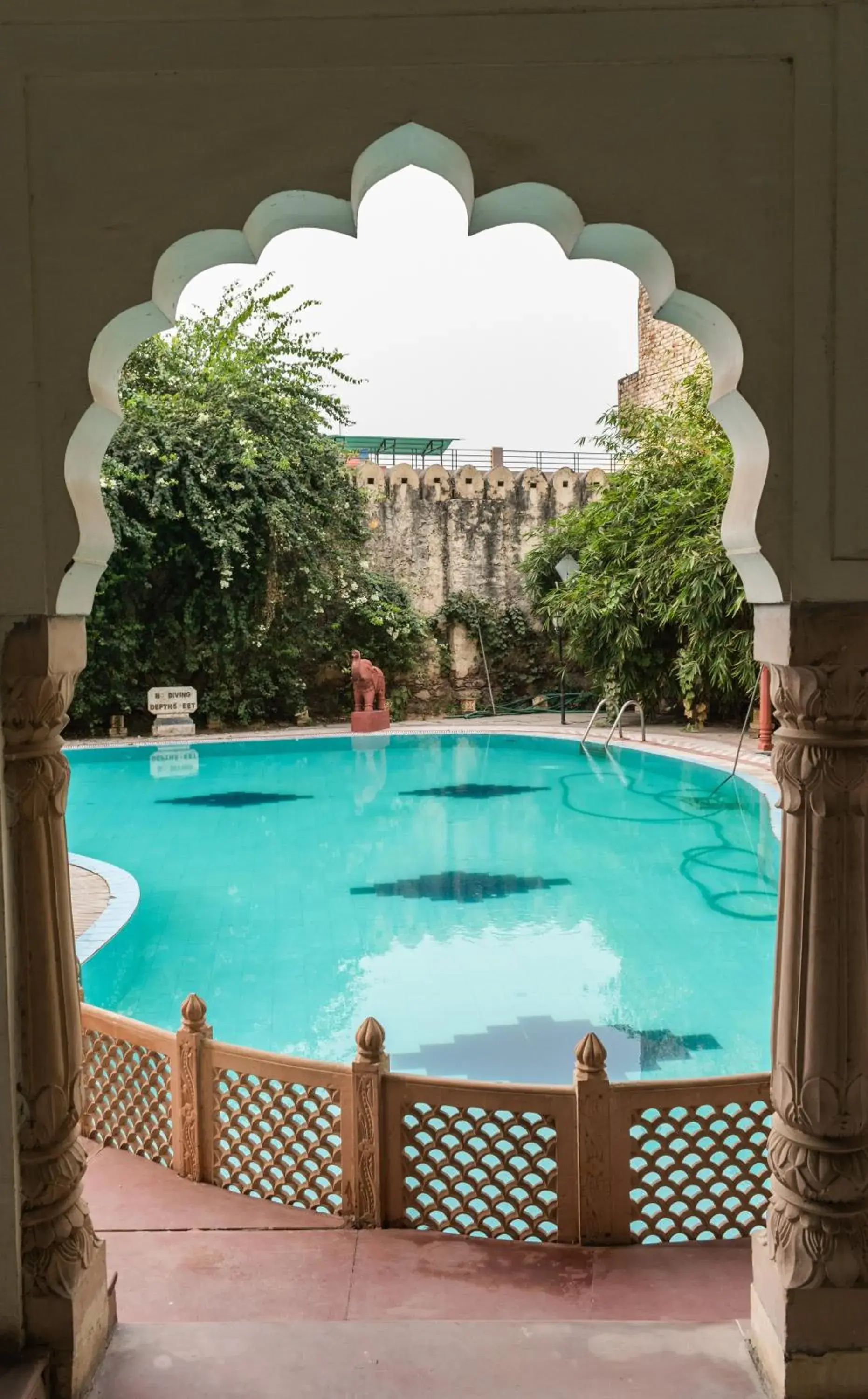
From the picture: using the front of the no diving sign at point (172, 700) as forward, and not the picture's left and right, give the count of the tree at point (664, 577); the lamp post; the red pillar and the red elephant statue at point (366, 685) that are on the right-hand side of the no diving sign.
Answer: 0

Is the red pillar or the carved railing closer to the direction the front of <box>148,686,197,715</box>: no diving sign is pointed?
the carved railing

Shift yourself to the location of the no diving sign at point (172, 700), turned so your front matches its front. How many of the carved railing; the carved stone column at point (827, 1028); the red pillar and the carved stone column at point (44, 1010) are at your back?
0

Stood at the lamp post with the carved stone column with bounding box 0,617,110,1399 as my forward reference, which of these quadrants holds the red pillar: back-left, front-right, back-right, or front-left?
front-left

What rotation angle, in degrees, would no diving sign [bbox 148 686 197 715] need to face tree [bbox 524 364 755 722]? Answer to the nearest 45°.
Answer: approximately 90° to its left

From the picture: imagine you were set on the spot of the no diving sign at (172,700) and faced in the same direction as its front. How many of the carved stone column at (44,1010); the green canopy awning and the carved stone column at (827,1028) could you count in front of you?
2

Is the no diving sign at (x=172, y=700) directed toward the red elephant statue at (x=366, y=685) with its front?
no

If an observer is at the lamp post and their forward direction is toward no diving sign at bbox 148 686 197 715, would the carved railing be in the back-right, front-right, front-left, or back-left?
front-left

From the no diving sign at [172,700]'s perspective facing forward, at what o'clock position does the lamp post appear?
The lamp post is roughly at 9 o'clock from the no diving sign.

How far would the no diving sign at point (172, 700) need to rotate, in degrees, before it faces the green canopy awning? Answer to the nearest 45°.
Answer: approximately 135° to its left

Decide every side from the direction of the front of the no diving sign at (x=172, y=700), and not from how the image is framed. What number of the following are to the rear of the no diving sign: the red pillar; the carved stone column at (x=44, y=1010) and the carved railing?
0

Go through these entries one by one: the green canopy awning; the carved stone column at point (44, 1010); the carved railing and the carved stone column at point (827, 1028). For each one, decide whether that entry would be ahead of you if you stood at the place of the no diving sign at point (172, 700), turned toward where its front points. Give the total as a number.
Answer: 3

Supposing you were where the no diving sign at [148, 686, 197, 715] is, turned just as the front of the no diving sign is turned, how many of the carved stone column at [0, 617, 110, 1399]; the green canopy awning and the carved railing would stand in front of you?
2

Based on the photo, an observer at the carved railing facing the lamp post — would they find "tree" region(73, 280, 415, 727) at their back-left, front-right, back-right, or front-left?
front-left

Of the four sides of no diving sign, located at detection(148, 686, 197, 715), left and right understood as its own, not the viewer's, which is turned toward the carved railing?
front

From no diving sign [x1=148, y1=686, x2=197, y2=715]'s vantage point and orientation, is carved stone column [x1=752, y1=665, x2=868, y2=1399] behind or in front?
in front

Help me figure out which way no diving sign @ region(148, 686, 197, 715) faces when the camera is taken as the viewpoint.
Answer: facing the viewer

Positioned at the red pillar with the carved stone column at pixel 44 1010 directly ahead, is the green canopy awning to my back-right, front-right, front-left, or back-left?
back-right

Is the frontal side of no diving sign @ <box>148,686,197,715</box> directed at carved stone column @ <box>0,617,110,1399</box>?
yes
